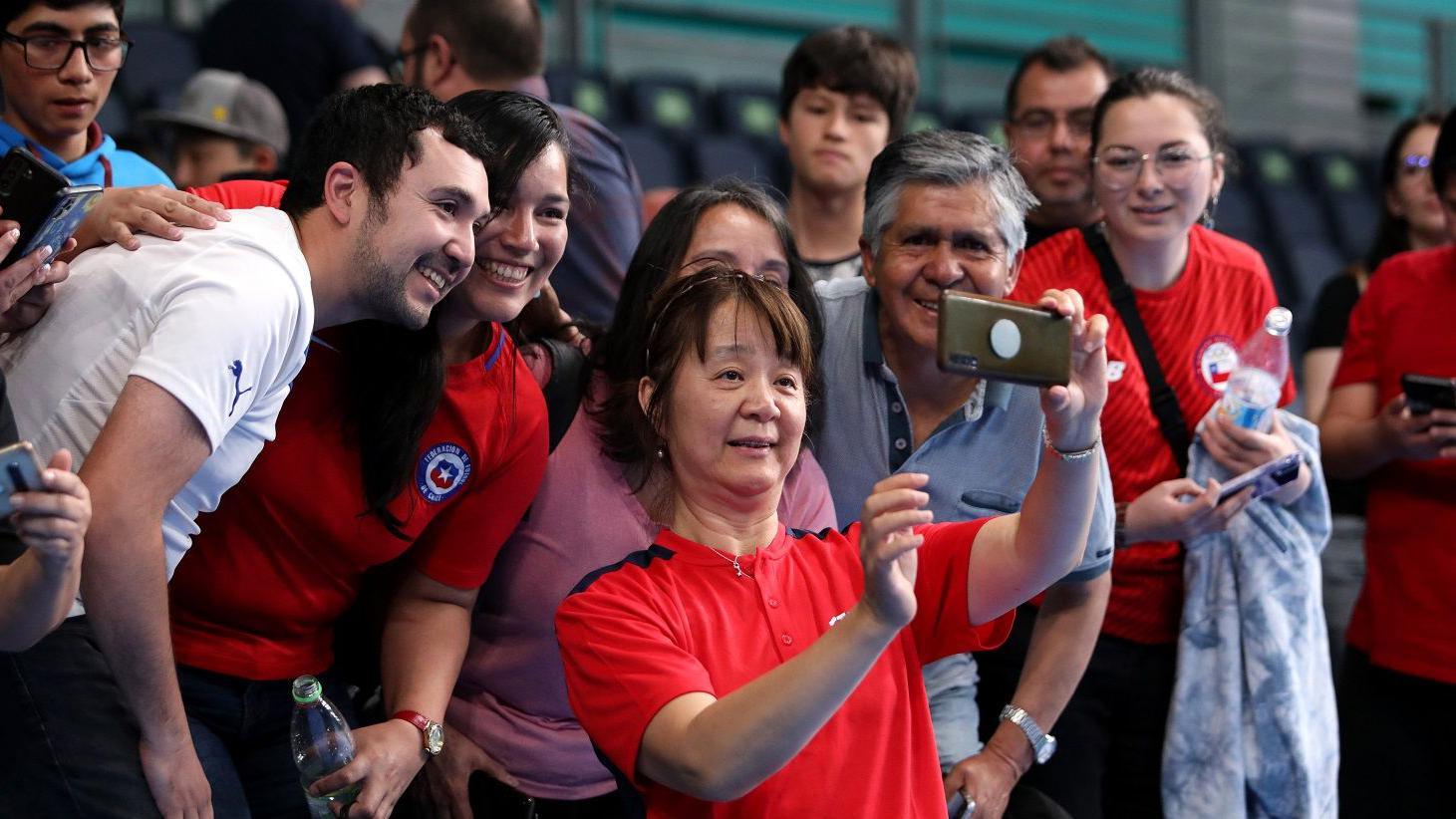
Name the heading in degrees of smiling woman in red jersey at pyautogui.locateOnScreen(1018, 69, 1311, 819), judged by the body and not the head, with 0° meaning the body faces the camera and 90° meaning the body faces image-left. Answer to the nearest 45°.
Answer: approximately 0°

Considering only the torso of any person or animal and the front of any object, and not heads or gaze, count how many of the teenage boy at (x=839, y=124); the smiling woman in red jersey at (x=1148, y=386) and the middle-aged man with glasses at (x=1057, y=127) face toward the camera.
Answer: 3

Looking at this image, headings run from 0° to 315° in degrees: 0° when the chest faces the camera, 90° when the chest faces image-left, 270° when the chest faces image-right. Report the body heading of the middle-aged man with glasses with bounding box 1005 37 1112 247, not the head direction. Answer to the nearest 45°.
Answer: approximately 0°

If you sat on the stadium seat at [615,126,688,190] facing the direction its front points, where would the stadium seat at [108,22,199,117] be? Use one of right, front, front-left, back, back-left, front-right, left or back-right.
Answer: right

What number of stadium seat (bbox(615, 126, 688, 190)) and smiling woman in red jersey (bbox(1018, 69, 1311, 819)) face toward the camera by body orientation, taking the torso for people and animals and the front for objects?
2

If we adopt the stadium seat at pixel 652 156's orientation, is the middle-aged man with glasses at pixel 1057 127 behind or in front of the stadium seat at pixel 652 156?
in front

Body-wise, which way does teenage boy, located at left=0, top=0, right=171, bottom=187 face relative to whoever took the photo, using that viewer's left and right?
facing the viewer and to the right of the viewer

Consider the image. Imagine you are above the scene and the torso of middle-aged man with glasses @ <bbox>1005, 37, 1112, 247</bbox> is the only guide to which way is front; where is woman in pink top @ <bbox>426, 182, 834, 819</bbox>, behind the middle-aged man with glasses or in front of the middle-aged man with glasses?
in front

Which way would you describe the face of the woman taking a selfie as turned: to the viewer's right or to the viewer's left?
to the viewer's right
